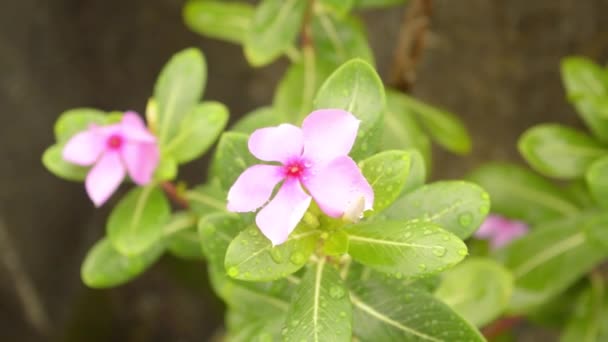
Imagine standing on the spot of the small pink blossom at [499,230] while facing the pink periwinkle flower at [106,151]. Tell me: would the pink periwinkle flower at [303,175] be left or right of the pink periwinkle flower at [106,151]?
left

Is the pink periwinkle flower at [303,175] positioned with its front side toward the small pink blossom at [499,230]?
no

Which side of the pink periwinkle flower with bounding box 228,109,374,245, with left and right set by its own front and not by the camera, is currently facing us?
front
